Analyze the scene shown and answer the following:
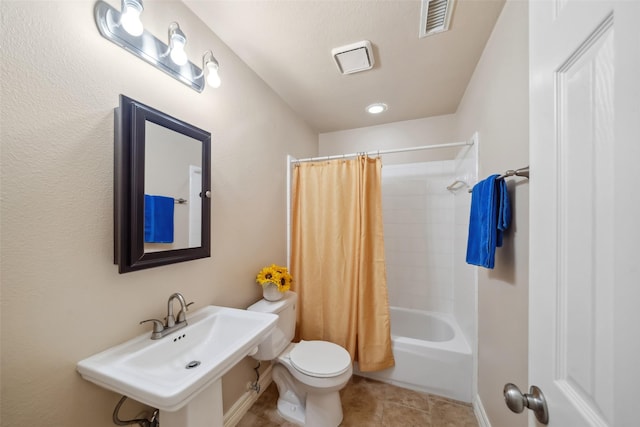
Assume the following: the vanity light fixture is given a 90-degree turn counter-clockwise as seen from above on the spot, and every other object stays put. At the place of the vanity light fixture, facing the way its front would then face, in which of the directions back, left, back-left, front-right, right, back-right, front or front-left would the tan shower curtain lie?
front-right

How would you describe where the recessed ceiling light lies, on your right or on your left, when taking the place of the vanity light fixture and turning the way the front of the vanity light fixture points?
on your left

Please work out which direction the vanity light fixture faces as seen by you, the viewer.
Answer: facing the viewer and to the right of the viewer

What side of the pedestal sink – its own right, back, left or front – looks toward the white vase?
left

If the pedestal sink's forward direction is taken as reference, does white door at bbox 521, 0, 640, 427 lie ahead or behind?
ahead

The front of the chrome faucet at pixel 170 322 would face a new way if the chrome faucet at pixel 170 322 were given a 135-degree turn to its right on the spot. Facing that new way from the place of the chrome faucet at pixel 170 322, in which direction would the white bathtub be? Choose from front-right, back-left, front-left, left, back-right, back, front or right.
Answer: back

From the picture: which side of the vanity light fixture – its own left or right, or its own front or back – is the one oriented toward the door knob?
front

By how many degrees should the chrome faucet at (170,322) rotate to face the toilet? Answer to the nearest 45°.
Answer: approximately 45° to its left
